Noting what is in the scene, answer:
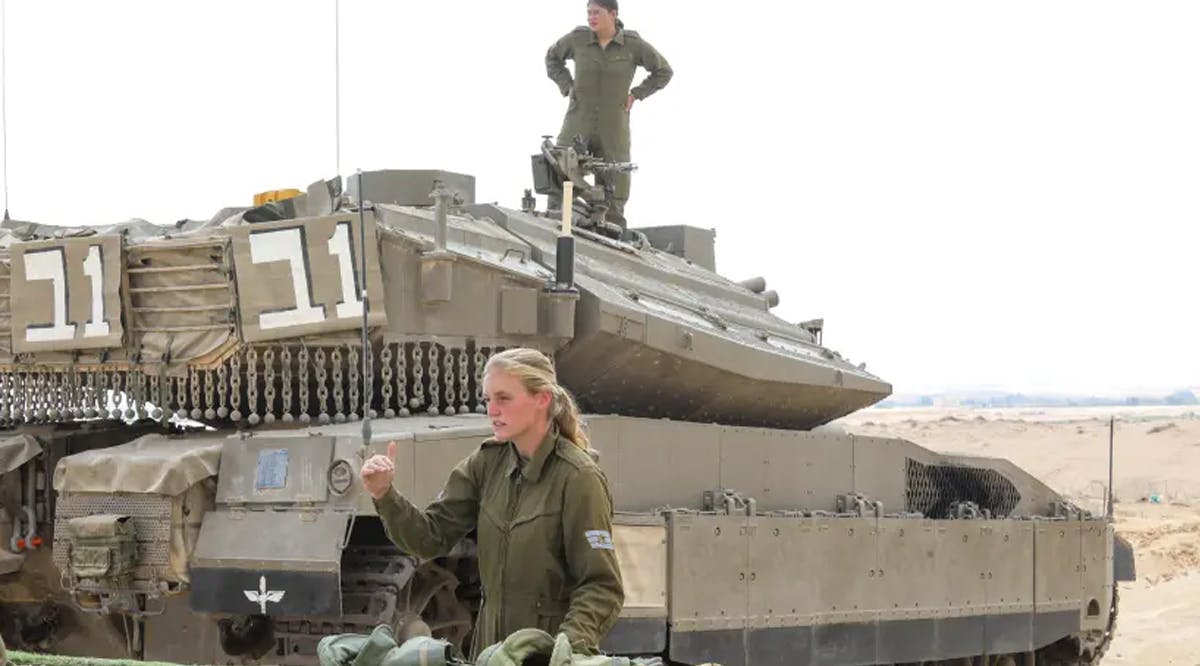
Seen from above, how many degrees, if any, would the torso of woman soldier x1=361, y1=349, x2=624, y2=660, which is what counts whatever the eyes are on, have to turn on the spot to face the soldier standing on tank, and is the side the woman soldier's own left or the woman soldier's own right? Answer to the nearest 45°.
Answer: approximately 135° to the woman soldier's own right

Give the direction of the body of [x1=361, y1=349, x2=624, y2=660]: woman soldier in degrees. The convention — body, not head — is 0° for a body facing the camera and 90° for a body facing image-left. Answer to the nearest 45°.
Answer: approximately 45°

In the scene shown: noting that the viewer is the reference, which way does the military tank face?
facing away from the viewer and to the right of the viewer

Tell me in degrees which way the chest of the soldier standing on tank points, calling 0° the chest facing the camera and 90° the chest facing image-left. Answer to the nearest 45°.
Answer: approximately 0°

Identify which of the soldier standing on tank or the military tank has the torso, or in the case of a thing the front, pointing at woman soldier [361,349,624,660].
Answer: the soldier standing on tank

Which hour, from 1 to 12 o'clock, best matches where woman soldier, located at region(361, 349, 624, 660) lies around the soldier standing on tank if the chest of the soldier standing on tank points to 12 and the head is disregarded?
The woman soldier is roughly at 12 o'clock from the soldier standing on tank.

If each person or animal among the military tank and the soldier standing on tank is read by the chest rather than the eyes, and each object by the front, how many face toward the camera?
1
